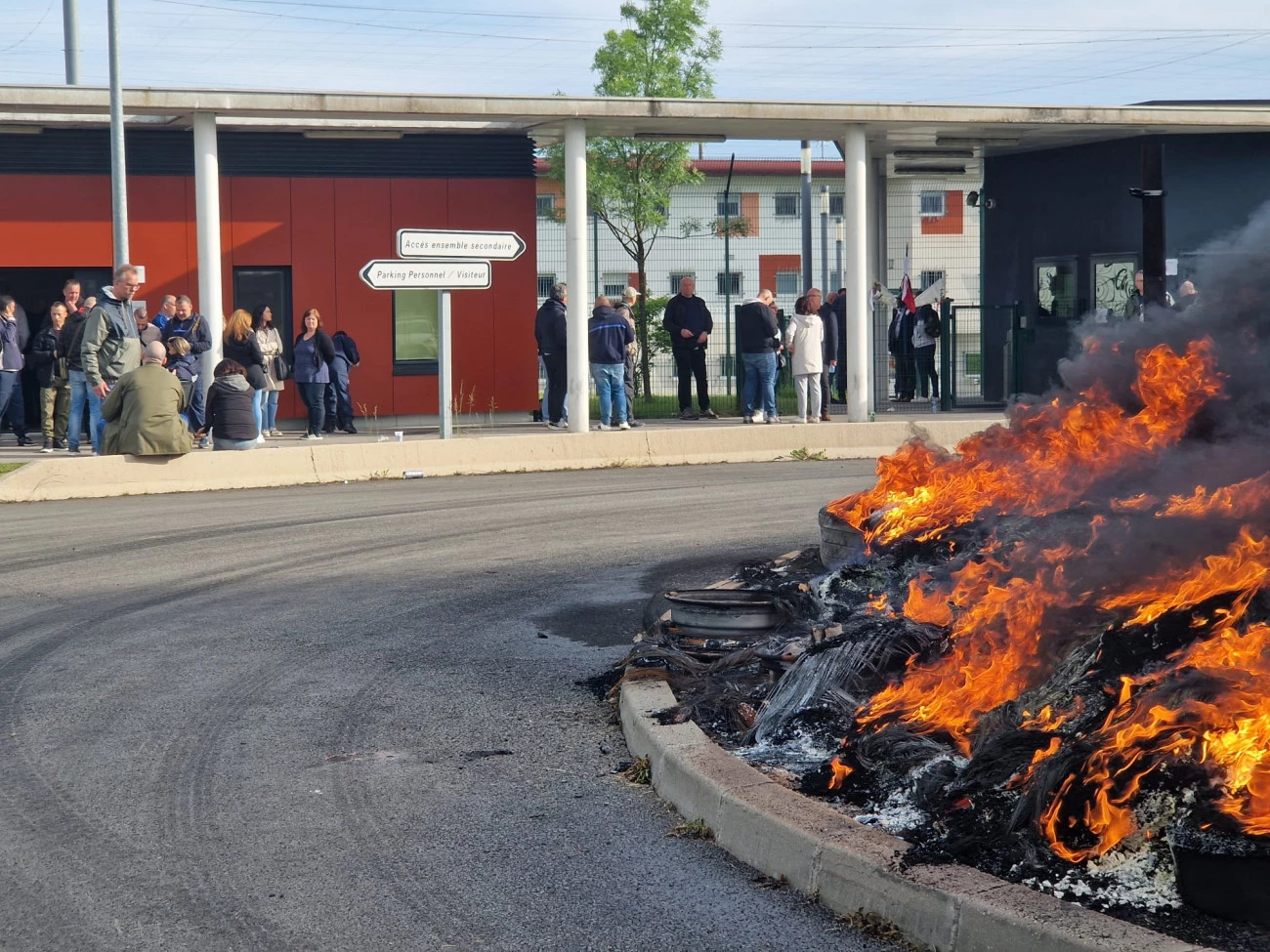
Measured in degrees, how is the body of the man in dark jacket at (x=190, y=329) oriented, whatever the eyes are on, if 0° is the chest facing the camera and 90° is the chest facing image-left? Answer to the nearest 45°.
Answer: approximately 45°

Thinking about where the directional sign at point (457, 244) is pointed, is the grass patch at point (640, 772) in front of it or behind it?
in front

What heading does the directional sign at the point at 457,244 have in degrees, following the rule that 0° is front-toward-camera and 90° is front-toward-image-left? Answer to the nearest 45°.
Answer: approximately 0°

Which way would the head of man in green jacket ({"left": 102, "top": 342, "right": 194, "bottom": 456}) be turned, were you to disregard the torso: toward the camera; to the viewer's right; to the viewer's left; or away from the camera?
away from the camera

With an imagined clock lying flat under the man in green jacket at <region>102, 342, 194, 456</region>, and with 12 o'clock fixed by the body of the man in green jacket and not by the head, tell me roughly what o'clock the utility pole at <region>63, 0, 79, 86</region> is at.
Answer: The utility pole is roughly at 12 o'clock from the man in green jacket.

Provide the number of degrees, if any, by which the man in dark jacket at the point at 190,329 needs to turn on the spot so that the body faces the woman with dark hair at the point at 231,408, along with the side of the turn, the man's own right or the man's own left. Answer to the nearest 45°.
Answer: approximately 45° to the man's own left

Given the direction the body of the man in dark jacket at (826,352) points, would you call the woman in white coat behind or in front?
in front

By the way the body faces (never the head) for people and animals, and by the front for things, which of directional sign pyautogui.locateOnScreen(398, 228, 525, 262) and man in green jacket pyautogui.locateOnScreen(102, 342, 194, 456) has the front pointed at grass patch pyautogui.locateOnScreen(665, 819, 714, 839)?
the directional sign

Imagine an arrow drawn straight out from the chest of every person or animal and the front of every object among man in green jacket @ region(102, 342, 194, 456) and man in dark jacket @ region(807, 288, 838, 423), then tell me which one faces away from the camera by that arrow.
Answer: the man in green jacket

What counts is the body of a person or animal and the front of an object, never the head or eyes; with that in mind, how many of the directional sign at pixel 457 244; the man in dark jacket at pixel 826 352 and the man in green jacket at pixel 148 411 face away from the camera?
1

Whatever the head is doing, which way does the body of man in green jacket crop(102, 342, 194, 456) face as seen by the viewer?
away from the camera

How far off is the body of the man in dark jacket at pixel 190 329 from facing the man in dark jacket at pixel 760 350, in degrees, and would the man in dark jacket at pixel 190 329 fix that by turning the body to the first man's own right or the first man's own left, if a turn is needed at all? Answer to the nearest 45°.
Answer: approximately 135° to the first man's own left

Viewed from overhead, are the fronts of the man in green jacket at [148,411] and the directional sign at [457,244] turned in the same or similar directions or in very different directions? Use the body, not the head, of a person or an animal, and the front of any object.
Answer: very different directions

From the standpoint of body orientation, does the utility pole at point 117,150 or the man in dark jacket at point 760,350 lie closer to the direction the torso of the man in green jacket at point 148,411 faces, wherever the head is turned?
the utility pole

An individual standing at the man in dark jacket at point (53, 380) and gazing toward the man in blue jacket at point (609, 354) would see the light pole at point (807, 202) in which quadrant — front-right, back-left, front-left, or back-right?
front-left

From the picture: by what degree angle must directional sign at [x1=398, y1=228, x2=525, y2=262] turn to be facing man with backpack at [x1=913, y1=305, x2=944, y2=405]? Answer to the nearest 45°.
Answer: approximately 135° to its left
